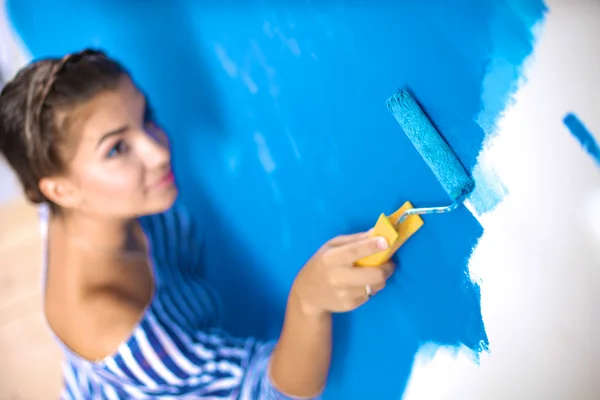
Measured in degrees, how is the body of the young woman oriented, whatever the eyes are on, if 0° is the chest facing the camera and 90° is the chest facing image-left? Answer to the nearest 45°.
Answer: approximately 315°
